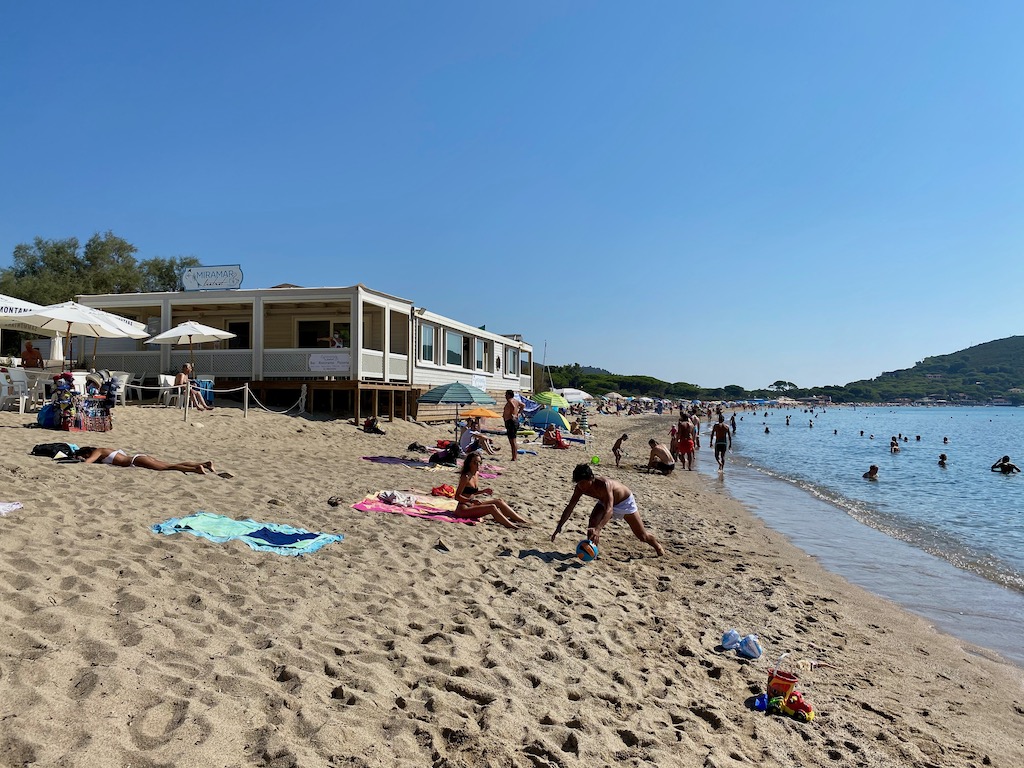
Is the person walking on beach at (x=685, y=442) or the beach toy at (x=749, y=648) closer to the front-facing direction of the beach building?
the beach toy

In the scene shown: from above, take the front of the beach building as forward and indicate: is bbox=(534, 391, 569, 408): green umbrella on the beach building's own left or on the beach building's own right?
on the beach building's own left

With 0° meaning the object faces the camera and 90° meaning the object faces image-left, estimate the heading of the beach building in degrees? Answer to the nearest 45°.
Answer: approximately 0°

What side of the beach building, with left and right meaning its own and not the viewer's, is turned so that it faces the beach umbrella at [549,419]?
left
